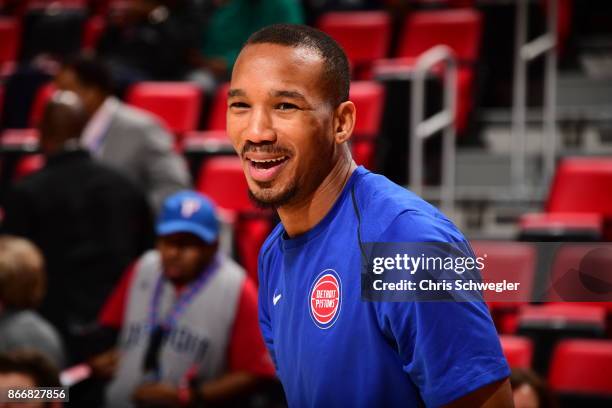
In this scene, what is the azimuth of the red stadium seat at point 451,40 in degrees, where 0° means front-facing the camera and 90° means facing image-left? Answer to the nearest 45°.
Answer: approximately 45°

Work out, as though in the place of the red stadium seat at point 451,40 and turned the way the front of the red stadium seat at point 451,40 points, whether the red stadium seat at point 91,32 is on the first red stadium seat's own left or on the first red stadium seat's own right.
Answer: on the first red stadium seat's own right

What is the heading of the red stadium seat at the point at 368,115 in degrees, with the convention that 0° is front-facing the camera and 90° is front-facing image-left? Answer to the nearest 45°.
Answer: approximately 45°

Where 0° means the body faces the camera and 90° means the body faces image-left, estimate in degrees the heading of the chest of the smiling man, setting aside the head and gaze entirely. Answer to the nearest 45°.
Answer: approximately 45°

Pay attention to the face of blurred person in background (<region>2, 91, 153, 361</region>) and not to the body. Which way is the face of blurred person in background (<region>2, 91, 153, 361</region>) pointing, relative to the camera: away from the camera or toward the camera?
away from the camera
